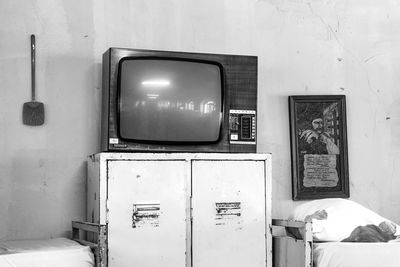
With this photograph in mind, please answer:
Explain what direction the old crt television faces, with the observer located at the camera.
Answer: facing the viewer

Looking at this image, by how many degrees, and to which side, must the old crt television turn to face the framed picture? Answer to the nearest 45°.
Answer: approximately 135° to its left

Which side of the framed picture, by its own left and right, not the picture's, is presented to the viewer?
front

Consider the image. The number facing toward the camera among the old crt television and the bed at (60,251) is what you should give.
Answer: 1

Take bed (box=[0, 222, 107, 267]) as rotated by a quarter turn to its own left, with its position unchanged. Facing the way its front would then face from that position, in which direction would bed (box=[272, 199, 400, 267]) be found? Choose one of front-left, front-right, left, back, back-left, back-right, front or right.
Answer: left

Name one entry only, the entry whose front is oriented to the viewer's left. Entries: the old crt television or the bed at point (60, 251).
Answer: the bed

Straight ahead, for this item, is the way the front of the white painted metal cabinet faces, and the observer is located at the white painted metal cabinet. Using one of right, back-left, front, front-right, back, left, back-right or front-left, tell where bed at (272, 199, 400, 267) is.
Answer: left

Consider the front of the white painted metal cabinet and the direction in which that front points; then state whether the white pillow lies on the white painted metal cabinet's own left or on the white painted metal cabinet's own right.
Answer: on the white painted metal cabinet's own left

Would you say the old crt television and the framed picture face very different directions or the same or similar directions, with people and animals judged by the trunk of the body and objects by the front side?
same or similar directions

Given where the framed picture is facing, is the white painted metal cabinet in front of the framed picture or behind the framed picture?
in front

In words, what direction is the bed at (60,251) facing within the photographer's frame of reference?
facing to the left of the viewer

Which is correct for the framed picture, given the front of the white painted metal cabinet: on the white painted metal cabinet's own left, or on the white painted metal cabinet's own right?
on the white painted metal cabinet's own left

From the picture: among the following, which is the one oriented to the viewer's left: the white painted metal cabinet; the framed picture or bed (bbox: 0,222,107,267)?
the bed

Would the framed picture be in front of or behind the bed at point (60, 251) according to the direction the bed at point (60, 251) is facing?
behind
